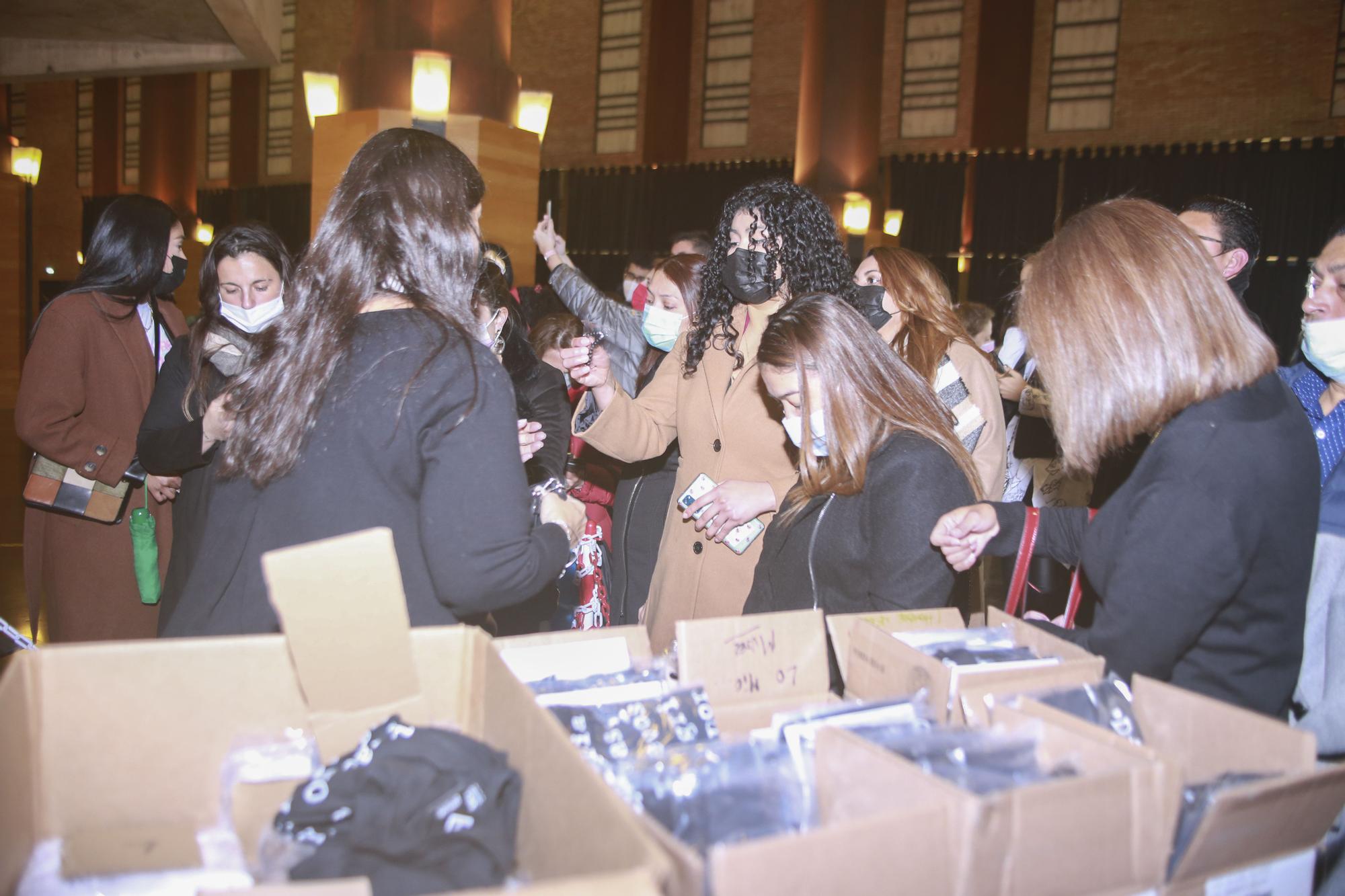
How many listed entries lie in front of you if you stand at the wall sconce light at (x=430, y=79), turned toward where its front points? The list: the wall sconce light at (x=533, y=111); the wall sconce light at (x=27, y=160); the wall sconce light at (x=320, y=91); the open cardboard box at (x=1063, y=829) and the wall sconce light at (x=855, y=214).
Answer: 1

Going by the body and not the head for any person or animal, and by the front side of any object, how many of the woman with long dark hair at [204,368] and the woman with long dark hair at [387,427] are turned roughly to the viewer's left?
0

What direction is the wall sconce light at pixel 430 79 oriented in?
toward the camera

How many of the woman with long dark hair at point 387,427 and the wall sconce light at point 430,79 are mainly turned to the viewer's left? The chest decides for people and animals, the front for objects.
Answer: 0

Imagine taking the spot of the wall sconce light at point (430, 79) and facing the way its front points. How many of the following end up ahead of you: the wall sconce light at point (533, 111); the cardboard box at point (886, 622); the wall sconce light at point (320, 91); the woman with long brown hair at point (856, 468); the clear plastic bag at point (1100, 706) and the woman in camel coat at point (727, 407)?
4

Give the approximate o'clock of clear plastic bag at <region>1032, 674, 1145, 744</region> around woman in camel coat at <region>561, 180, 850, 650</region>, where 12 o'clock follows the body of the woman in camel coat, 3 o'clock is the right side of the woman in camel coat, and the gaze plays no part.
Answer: The clear plastic bag is roughly at 10 o'clock from the woman in camel coat.

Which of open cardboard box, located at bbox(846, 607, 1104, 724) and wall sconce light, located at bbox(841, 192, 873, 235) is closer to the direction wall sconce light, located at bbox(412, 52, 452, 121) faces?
the open cardboard box

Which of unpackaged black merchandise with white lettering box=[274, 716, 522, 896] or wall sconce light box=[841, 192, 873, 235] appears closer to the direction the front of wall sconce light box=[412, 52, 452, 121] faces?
the unpackaged black merchandise with white lettering

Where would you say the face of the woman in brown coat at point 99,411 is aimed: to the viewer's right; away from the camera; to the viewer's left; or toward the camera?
to the viewer's right

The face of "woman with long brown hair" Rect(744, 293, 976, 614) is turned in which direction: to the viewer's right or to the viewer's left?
to the viewer's left
